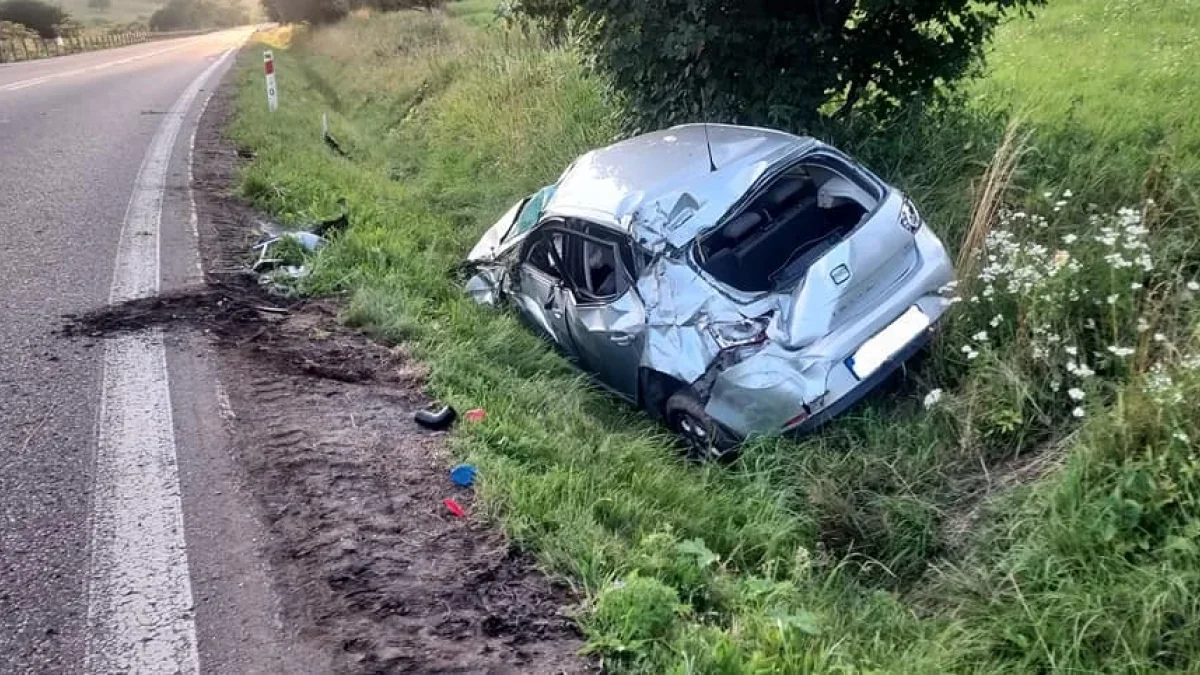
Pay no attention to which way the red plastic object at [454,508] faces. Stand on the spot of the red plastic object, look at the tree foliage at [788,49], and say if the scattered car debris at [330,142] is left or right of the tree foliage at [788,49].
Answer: left

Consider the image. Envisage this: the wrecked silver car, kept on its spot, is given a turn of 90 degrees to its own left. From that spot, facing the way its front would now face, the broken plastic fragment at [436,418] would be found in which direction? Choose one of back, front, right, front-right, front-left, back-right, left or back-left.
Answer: front

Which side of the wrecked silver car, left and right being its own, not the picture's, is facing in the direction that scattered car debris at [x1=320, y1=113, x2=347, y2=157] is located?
front

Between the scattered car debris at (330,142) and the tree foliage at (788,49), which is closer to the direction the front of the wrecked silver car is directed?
the scattered car debris

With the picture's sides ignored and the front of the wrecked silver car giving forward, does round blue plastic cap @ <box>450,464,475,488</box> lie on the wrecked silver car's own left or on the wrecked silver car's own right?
on the wrecked silver car's own left

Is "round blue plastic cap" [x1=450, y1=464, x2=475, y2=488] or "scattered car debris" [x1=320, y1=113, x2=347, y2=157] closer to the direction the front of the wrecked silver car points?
the scattered car debris

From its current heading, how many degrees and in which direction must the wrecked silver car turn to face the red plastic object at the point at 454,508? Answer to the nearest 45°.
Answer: approximately 90° to its left

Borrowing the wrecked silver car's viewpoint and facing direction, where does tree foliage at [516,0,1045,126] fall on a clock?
The tree foliage is roughly at 2 o'clock from the wrecked silver car.

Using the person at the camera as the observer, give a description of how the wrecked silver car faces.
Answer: facing away from the viewer and to the left of the viewer
